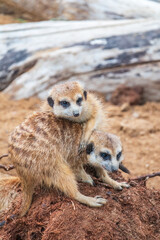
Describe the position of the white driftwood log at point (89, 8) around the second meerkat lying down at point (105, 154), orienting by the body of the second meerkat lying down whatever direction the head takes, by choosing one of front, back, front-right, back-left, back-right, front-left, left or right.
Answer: back-left

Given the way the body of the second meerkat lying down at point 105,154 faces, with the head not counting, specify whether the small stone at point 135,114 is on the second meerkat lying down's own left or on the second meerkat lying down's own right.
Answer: on the second meerkat lying down's own left

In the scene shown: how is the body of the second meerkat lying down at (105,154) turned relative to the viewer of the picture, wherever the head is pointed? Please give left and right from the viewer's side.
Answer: facing the viewer and to the right of the viewer

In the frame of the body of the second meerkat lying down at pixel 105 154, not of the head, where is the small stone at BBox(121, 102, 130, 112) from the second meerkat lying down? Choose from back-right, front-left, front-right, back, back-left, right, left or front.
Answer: back-left

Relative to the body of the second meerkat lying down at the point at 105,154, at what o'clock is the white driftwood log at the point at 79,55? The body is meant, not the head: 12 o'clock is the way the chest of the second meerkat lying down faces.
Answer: The white driftwood log is roughly at 7 o'clock from the second meerkat lying down.
